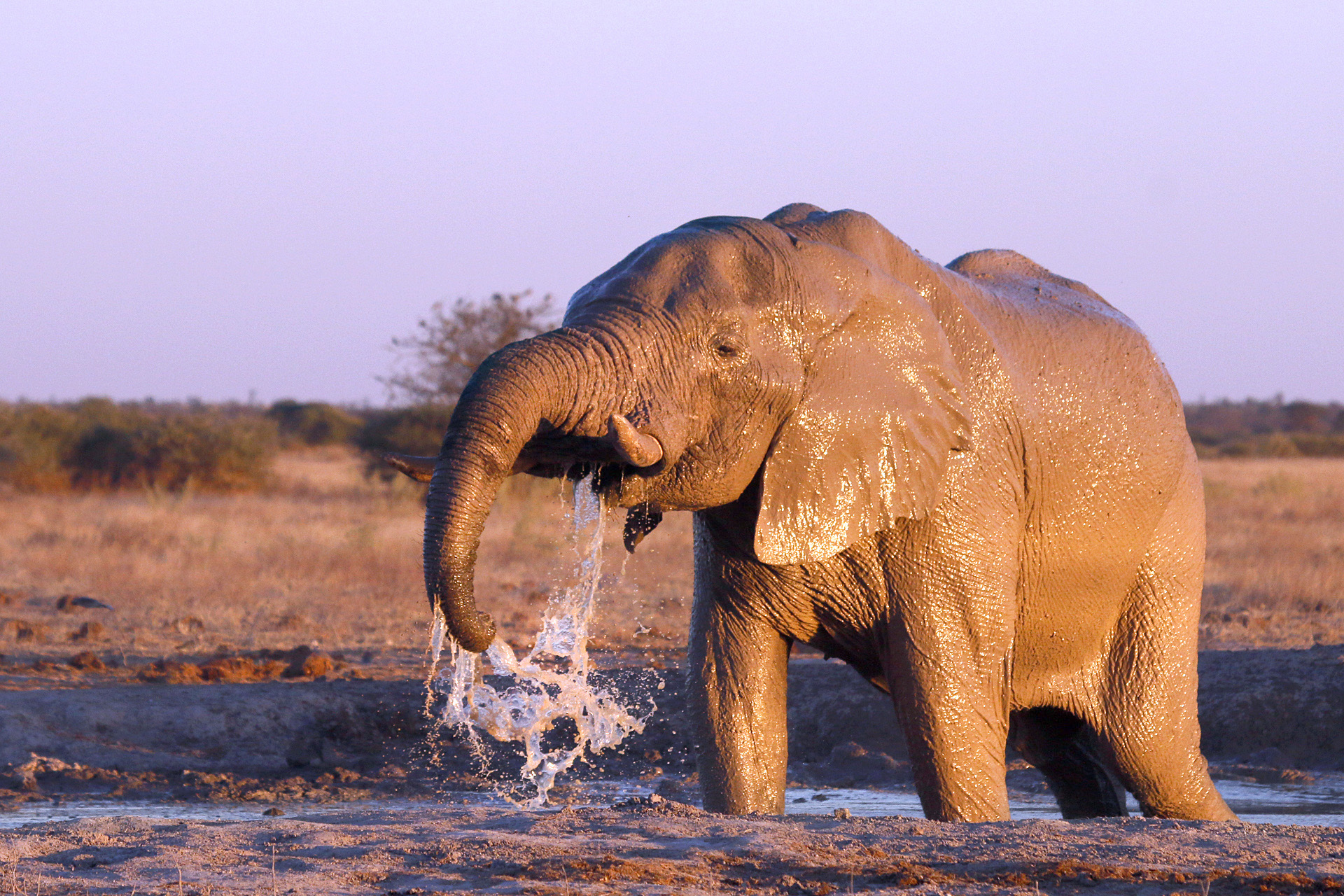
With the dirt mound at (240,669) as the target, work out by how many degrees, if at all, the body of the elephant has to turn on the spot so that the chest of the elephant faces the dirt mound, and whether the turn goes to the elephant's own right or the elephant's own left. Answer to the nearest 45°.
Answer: approximately 90° to the elephant's own right

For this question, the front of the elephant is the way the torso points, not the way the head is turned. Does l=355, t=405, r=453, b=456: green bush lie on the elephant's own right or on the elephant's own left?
on the elephant's own right

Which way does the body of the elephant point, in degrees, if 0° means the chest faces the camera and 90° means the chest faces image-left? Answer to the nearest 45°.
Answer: approximately 45°

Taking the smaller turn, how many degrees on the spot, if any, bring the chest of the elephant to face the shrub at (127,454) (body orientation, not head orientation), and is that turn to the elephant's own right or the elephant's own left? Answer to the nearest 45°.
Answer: approximately 90° to the elephant's own right
